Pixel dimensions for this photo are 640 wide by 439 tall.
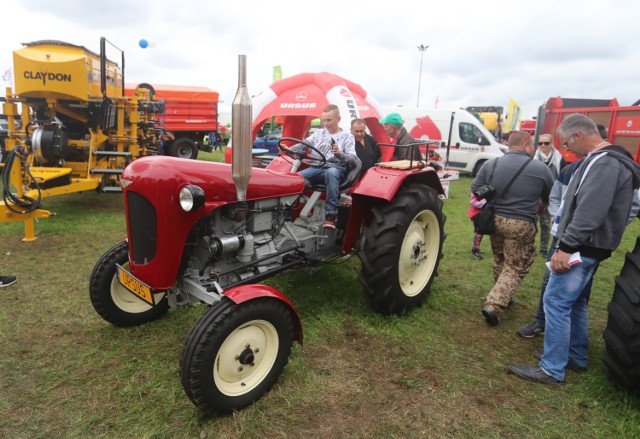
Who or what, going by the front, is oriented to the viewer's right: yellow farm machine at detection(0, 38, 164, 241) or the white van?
the white van

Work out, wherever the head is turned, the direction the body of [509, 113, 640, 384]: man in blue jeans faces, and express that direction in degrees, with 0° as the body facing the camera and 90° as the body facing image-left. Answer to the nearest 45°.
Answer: approximately 90°

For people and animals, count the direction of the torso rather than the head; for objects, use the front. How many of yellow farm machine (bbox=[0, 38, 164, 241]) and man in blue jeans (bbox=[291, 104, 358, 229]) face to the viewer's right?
0

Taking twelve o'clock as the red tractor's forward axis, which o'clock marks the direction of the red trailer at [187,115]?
The red trailer is roughly at 4 o'clock from the red tractor.

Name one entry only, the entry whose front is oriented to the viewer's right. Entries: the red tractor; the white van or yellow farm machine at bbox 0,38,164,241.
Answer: the white van

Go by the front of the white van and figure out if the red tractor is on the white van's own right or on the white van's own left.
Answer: on the white van's own right

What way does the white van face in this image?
to the viewer's right

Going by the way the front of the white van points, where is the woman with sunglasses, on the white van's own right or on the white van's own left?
on the white van's own right

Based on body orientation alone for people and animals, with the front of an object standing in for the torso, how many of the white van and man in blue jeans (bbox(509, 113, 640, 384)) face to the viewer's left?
1

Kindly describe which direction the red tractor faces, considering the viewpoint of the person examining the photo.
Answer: facing the viewer and to the left of the viewer

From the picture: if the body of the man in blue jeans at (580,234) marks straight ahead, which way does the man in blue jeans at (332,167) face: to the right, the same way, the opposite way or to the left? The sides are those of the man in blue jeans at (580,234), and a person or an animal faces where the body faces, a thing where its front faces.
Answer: to the left
